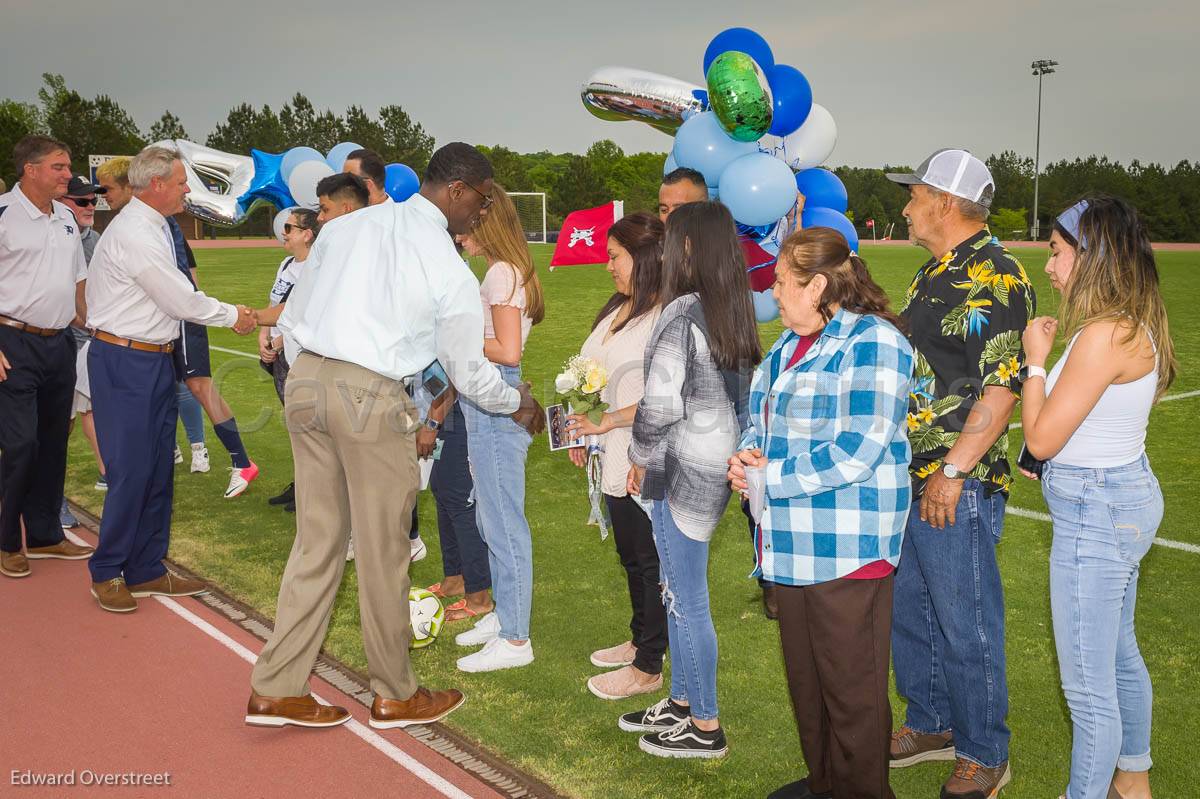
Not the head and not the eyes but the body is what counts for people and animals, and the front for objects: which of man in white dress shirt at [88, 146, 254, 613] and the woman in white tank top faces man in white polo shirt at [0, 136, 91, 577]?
the woman in white tank top

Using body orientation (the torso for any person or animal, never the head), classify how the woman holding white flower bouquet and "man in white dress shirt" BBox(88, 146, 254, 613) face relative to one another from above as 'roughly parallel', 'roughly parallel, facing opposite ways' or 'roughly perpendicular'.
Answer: roughly parallel, facing opposite ways

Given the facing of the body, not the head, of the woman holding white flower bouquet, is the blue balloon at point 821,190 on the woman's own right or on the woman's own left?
on the woman's own right

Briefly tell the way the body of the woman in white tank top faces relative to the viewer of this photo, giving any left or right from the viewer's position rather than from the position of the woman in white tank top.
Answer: facing to the left of the viewer

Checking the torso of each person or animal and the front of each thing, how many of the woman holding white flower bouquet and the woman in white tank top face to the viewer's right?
0

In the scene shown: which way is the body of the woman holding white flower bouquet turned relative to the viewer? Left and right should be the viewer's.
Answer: facing to the left of the viewer

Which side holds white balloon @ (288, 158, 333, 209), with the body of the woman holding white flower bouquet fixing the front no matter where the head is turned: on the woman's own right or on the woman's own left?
on the woman's own right

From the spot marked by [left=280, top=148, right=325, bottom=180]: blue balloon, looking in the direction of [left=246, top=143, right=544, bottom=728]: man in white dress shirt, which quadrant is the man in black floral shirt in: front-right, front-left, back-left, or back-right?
front-left

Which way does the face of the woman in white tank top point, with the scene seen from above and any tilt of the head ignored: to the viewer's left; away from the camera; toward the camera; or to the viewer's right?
to the viewer's left

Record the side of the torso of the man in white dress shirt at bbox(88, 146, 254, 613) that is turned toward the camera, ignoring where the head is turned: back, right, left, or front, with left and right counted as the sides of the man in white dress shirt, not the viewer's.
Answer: right

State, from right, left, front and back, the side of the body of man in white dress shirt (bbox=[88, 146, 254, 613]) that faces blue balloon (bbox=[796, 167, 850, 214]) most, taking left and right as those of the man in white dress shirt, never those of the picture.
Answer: front

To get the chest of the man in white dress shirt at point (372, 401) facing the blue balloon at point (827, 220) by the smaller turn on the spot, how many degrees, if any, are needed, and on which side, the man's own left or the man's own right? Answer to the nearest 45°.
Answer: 0° — they already face it

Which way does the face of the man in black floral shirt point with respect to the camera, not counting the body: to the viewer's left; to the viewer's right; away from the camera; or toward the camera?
to the viewer's left

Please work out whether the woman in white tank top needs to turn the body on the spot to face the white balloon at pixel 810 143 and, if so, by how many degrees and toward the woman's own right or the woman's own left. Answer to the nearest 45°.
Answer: approximately 45° to the woman's own right

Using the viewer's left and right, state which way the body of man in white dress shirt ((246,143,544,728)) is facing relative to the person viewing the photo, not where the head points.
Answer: facing away from the viewer and to the right of the viewer

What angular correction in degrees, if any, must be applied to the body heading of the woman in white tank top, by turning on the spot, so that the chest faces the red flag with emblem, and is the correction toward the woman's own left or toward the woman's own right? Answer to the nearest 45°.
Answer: approximately 45° to the woman's own right
